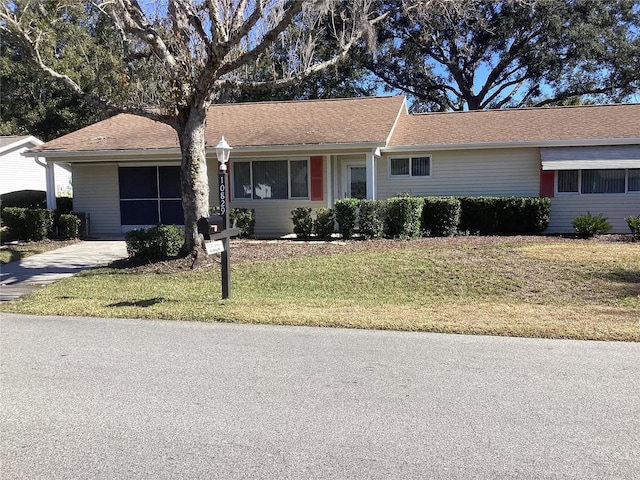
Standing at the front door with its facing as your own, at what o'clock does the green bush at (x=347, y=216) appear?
The green bush is roughly at 12 o'clock from the front door.

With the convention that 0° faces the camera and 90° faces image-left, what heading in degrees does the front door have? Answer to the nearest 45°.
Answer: approximately 0°

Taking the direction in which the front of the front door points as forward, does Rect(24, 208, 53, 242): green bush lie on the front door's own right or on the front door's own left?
on the front door's own right

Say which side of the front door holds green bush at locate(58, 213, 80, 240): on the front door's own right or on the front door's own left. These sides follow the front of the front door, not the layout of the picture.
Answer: on the front door's own right

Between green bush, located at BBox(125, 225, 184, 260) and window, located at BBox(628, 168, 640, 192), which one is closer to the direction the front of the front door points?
the green bush

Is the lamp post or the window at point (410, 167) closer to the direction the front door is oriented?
the lamp post

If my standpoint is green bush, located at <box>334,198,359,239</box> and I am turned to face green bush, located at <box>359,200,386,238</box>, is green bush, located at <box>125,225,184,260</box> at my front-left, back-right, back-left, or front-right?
back-right

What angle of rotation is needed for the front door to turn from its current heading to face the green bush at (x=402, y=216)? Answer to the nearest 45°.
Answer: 0° — it already faces it

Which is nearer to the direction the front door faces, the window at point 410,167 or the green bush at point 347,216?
the green bush

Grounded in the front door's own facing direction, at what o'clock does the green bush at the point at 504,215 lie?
The green bush is roughly at 10 o'clock from the front door.

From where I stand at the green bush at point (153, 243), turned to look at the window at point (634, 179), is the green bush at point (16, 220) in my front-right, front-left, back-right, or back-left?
back-left

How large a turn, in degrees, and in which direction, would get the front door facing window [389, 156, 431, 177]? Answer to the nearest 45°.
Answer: approximately 90° to its left

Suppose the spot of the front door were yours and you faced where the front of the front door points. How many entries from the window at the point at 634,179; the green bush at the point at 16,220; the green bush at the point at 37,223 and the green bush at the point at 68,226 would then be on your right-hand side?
3

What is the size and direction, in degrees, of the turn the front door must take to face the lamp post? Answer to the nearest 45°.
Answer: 0° — it already faces it

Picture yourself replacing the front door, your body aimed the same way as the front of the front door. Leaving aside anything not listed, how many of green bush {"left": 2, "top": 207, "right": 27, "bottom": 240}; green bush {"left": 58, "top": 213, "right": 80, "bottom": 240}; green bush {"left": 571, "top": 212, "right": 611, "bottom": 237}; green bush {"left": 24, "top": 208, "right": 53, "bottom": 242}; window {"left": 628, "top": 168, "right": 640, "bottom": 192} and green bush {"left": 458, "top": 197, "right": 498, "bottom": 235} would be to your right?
3

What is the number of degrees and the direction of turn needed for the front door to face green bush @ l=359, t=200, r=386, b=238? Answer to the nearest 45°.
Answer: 0° — it already faces it
